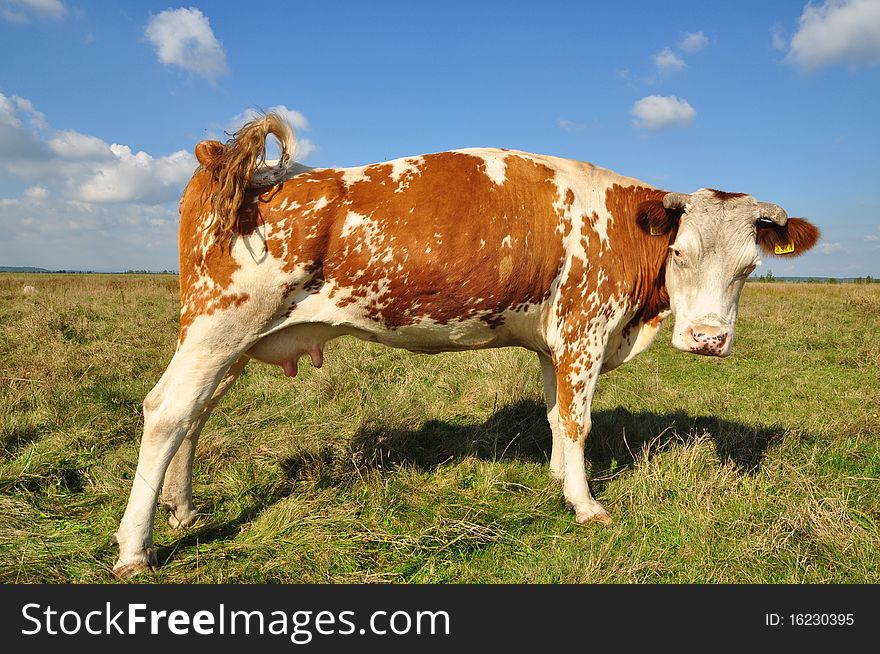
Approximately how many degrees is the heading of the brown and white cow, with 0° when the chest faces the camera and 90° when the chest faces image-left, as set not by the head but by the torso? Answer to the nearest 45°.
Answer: approximately 270°
